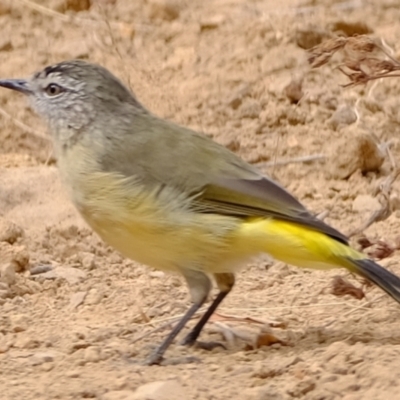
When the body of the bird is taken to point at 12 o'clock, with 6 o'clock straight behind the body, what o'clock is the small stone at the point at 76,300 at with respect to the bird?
The small stone is roughly at 2 o'clock from the bird.

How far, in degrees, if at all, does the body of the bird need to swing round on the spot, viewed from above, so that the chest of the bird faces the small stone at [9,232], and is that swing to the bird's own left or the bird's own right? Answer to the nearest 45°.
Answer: approximately 45° to the bird's own right

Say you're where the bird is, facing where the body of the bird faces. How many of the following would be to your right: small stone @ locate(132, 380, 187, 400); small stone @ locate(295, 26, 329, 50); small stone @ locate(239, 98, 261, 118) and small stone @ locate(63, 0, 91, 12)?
3

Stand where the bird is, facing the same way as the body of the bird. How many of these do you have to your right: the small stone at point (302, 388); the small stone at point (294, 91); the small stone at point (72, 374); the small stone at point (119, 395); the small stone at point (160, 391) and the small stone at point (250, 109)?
2

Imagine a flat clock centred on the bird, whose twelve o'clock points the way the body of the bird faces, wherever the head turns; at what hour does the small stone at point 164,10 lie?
The small stone is roughly at 3 o'clock from the bird.

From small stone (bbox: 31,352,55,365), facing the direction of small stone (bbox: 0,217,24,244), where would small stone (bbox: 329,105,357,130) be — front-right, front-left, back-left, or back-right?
front-right

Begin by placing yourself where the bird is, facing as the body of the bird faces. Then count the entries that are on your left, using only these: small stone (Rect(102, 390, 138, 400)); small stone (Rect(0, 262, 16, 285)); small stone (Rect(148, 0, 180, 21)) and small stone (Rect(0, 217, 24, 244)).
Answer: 1

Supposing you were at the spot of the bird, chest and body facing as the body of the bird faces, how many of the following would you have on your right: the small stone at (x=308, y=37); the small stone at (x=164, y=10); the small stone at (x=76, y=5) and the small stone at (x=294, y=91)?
4

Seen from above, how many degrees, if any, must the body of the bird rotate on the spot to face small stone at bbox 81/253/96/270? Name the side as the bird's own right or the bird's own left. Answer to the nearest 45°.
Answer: approximately 90° to the bird's own right

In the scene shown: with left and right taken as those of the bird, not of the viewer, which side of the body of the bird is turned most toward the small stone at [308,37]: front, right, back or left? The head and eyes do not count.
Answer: right

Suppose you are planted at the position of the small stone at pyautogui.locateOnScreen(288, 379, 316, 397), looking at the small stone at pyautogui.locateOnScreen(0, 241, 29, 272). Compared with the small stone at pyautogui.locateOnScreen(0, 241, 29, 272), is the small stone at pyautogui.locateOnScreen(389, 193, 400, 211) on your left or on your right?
right

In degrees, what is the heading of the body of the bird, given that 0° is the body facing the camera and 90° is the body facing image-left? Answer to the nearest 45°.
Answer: approximately 90°

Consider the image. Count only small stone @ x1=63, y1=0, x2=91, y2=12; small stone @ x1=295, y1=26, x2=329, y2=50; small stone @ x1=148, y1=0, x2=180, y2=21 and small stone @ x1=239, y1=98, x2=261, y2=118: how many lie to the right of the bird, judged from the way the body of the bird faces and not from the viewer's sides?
4

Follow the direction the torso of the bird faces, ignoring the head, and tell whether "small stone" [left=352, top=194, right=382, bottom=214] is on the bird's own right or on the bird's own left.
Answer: on the bird's own right

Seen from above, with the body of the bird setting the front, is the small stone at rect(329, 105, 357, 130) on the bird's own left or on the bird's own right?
on the bird's own right

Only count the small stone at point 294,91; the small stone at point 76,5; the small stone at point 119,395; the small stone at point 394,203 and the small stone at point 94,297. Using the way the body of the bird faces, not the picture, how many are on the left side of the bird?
1

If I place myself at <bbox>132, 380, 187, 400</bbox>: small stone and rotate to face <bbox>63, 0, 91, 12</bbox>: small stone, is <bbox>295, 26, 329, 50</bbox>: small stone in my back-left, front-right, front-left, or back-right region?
front-right

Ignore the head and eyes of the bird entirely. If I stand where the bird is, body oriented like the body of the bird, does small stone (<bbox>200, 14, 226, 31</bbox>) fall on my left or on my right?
on my right
